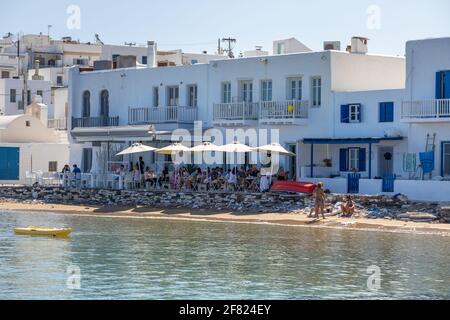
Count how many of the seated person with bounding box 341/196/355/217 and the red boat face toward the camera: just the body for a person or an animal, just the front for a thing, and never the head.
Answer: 1
